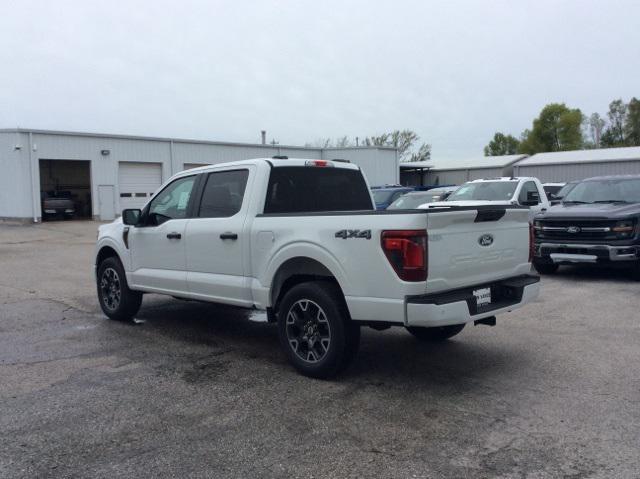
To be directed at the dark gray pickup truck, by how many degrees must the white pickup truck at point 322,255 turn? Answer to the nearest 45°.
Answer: approximately 90° to its right

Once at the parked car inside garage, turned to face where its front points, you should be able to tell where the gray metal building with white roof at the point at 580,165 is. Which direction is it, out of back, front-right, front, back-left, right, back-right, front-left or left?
left

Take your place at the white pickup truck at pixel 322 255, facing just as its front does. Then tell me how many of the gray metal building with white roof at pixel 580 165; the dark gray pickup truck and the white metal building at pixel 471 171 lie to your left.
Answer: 0

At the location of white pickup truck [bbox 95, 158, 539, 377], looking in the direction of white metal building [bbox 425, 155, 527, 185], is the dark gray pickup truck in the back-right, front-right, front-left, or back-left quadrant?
front-right

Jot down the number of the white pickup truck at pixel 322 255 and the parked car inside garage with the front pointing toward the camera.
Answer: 1

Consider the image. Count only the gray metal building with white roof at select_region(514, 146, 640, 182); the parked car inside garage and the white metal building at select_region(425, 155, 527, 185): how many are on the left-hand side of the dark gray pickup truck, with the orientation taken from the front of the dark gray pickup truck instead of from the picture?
0

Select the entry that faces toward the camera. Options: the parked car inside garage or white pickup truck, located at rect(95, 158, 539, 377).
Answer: the parked car inside garage

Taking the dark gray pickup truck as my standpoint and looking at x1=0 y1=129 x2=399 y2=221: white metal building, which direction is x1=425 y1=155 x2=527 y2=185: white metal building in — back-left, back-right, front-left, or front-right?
front-right

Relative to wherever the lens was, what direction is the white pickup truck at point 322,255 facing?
facing away from the viewer and to the left of the viewer

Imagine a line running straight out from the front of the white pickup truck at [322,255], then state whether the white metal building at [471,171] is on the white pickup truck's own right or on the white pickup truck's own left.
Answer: on the white pickup truck's own right

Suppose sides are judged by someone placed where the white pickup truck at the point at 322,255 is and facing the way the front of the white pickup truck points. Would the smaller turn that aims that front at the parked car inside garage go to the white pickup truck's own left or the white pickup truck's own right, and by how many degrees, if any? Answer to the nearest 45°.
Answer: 0° — it already faces it

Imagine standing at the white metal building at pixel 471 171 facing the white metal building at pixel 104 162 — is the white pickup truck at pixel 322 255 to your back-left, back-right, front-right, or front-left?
front-left

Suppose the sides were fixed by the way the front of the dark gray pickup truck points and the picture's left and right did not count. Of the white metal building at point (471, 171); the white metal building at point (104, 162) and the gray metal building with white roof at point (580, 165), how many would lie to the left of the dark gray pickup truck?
0

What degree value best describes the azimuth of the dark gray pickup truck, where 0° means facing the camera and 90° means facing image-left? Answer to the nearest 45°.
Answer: approximately 45°

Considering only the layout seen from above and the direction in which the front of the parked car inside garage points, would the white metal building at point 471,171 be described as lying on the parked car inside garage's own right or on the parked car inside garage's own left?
on the parked car inside garage's own left

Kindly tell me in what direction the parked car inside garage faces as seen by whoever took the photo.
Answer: facing the viewer

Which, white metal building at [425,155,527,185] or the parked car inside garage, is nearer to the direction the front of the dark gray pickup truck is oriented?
the parked car inside garage
